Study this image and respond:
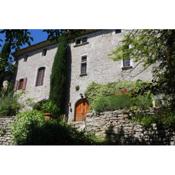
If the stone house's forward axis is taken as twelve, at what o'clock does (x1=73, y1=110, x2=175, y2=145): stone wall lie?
The stone wall is roughly at 10 o'clock from the stone house.

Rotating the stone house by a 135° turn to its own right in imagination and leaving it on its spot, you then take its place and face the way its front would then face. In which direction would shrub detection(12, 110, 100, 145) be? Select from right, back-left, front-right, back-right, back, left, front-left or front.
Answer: back

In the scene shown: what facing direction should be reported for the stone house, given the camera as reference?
facing the viewer and to the left of the viewer

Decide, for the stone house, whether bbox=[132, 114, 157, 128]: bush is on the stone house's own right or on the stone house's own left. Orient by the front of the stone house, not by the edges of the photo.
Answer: on the stone house's own left
